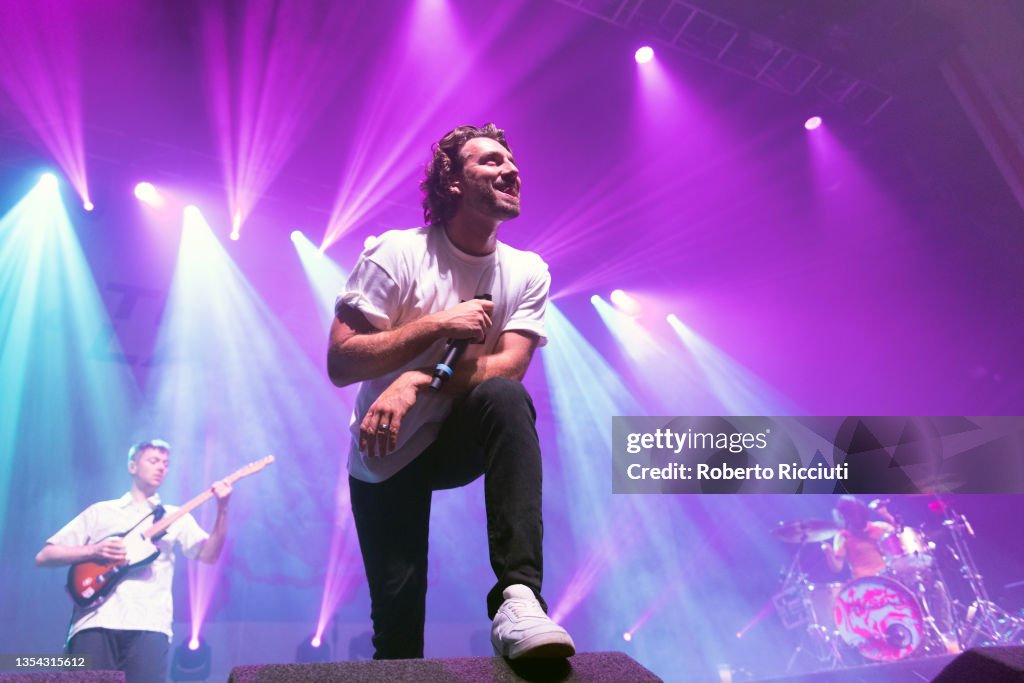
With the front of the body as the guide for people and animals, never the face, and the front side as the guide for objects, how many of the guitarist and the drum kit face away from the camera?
0

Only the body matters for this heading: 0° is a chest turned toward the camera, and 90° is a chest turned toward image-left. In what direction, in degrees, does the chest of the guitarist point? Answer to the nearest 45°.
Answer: approximately 315°

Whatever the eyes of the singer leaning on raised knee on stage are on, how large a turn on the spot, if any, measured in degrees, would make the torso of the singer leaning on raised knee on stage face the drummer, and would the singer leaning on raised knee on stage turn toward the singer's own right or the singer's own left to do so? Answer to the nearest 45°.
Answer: approximately 90° to the singer's own left

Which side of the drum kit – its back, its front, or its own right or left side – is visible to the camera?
front

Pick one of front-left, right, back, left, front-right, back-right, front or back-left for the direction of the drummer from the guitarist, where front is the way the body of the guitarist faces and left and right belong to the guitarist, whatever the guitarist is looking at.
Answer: front-left

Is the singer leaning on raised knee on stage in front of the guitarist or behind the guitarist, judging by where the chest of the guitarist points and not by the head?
in front

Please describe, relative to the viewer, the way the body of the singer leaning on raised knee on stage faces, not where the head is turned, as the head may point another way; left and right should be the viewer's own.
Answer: facing the viewer and to the right of the viewer
